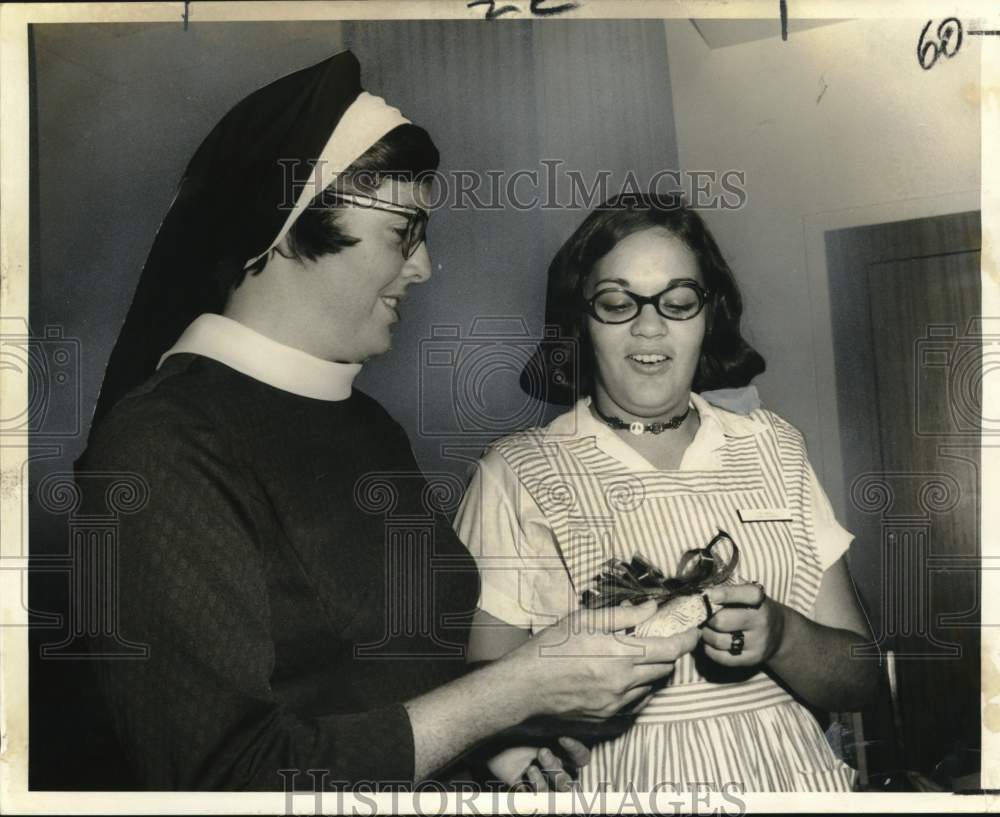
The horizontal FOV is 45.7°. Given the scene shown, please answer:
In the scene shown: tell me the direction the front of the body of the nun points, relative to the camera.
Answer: to the viewer's right

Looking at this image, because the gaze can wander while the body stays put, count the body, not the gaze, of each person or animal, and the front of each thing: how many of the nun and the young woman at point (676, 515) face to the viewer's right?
1

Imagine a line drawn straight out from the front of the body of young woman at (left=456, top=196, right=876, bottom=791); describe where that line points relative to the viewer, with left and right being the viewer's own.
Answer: facing the viewer

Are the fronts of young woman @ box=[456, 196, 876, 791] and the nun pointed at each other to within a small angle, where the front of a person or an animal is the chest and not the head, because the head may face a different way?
no

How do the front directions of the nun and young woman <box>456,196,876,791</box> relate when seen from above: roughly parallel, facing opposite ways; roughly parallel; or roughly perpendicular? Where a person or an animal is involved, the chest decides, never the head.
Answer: roughly perpendicular

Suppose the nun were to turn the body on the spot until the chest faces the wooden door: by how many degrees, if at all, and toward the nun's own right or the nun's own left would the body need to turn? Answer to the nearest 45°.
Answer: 0° — they already face it

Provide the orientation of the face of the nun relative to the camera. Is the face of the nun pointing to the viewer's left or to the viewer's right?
to the viewer's right

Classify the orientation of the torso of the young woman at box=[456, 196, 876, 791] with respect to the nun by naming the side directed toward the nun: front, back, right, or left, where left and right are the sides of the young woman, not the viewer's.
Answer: right

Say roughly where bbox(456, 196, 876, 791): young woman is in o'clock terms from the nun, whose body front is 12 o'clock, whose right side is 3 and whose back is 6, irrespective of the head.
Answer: The young woman is roughly at 12 o'clock from the nun.

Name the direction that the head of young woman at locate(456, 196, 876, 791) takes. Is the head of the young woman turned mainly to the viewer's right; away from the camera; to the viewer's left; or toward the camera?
toward the camera
